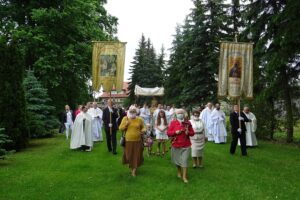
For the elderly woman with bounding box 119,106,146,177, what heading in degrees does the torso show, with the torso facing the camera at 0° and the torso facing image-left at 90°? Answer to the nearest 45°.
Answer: approximately 0°

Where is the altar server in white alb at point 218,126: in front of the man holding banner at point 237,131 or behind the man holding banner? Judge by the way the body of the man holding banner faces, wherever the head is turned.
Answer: behind

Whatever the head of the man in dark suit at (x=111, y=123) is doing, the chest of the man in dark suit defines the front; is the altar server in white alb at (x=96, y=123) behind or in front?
behind

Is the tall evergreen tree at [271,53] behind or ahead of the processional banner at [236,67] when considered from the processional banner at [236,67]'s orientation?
behind
